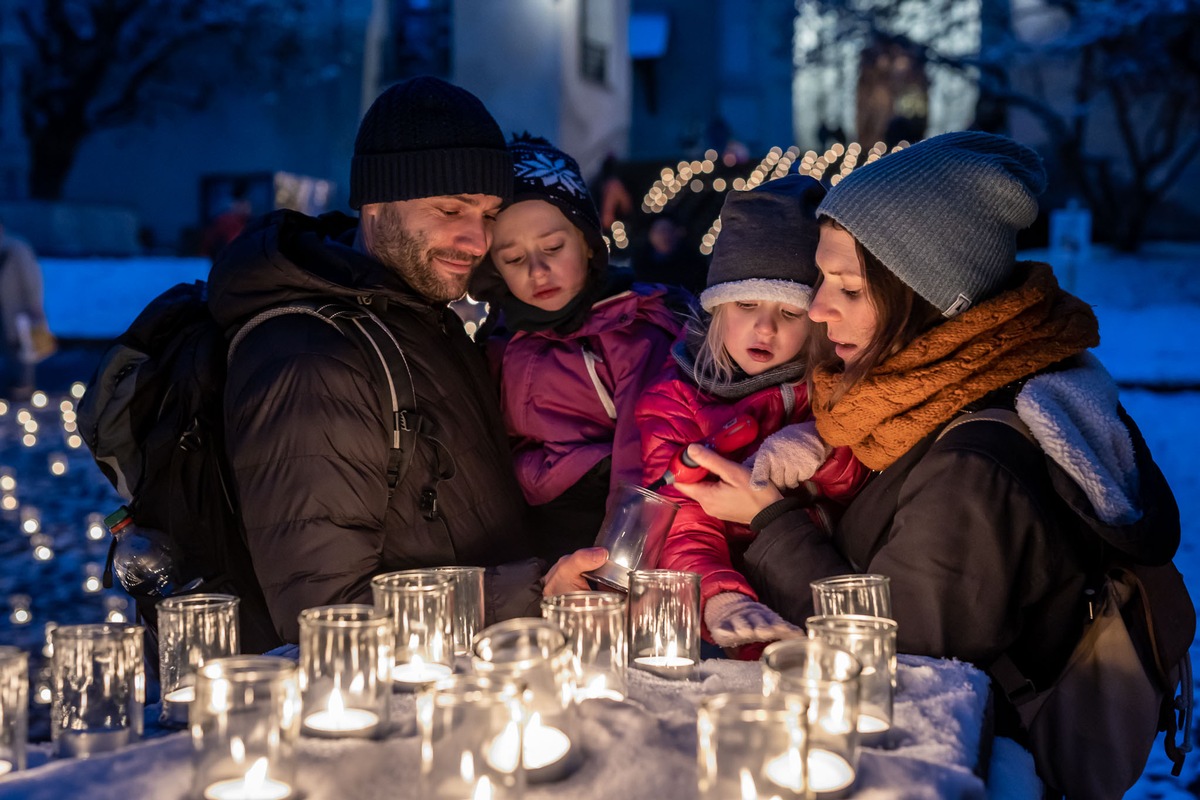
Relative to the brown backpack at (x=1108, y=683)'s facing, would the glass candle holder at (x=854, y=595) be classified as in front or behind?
behind

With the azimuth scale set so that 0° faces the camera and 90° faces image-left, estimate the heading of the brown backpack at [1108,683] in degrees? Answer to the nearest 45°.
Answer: approximately 270°

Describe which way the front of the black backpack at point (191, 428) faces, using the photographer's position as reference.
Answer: facing to the left of the viewer

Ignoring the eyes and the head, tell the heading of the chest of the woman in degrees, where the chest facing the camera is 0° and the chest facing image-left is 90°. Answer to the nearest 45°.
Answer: approximately 90°

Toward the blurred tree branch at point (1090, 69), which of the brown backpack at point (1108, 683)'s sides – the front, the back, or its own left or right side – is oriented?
left

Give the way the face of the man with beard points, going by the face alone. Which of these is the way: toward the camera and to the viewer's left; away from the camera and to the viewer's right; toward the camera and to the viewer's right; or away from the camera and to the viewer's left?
toward the camera and to the viewer's right

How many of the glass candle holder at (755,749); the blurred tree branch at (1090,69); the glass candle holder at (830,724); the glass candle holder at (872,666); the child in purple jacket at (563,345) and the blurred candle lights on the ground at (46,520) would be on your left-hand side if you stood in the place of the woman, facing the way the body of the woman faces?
3

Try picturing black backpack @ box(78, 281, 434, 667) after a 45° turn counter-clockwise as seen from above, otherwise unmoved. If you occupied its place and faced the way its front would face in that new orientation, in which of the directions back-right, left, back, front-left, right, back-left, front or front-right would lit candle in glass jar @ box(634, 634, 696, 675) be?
left
